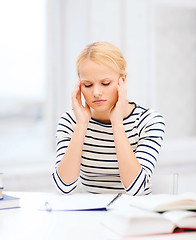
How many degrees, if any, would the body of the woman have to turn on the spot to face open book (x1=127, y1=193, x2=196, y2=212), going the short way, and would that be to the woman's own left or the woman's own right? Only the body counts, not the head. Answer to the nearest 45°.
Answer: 0° — they already face it

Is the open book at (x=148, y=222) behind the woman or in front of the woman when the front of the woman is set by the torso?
in front

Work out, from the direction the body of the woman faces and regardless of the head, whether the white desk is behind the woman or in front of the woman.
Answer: in front

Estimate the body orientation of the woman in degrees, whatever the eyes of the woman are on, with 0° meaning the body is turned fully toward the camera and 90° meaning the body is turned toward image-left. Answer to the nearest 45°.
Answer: approximately 0°

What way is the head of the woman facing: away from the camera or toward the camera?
toward the camera
